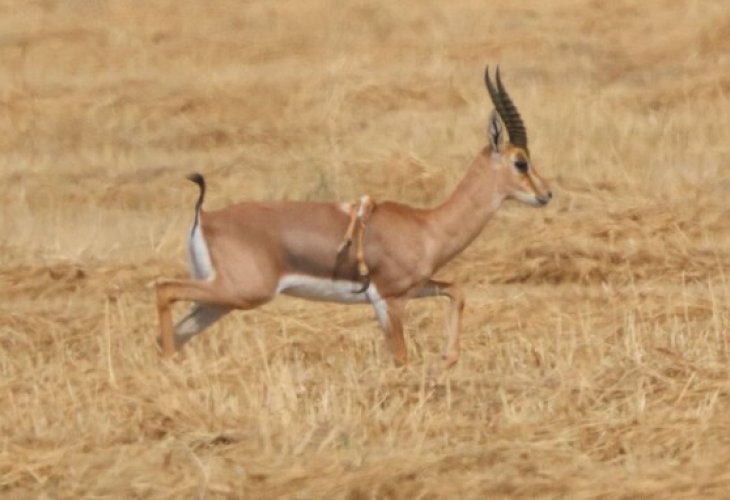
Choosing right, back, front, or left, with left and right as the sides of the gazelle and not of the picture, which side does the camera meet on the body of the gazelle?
right
